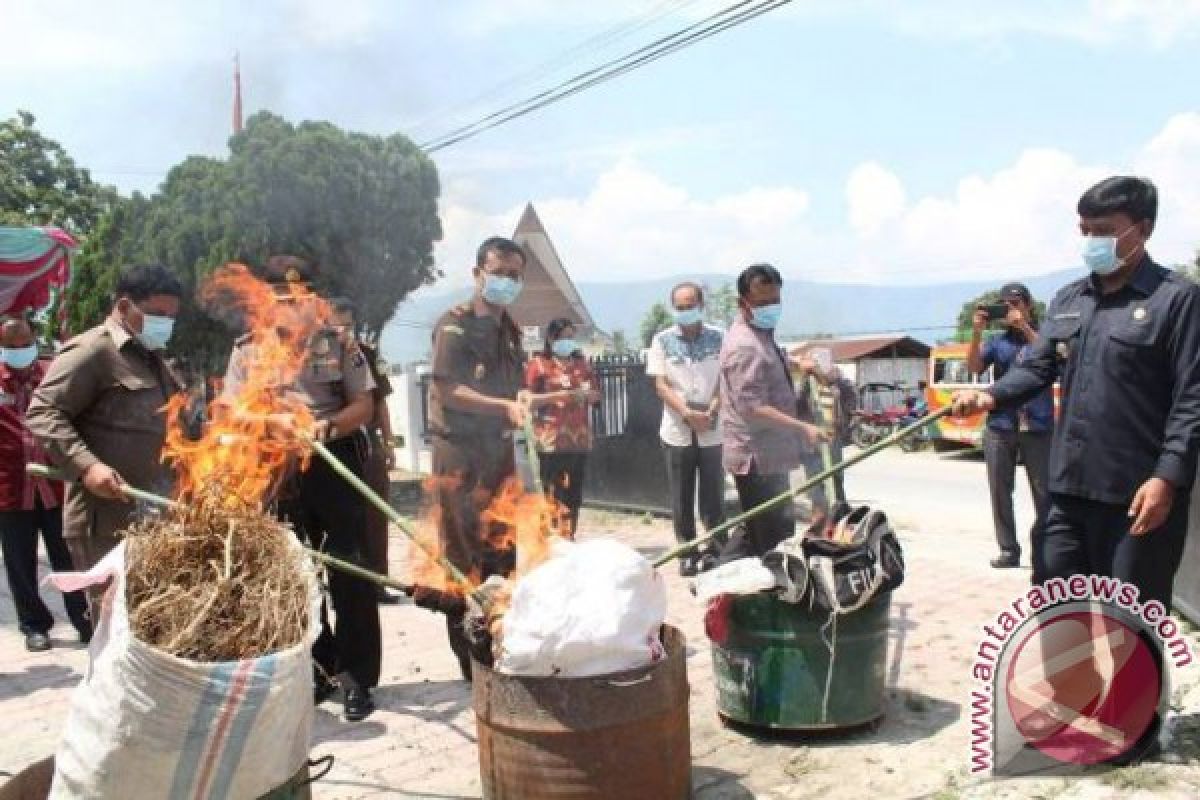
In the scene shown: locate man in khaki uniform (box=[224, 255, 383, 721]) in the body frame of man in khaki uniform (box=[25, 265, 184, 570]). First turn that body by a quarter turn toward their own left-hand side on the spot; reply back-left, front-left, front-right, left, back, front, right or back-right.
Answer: front-right

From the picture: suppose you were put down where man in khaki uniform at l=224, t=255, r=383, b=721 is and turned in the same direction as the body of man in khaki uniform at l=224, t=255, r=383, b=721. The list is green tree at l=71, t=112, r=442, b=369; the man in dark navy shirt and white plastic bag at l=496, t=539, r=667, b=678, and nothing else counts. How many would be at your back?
1

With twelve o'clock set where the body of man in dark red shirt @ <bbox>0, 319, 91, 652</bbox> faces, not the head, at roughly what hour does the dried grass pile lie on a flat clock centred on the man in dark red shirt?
The dried grass pile is roughly at 12 o'clock from the man in dark red shirt.

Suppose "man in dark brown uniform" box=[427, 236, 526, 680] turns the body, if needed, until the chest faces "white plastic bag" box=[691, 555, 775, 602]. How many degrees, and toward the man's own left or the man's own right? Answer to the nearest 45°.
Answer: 0° — they already face it

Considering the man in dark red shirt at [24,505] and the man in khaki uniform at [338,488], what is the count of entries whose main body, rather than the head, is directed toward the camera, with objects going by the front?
2

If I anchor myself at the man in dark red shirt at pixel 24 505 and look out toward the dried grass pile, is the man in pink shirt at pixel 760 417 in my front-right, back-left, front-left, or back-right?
front-left

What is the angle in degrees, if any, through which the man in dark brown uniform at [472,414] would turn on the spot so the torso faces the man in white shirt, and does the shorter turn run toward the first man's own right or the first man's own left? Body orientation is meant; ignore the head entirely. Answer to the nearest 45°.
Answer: approximately 90° to the first man's own left

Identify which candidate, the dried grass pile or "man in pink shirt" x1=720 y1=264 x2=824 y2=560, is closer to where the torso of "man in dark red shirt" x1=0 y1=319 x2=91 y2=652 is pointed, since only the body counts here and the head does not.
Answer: the dried grass pile

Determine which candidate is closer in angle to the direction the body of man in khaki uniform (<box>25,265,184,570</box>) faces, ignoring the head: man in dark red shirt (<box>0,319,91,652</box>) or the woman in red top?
the woman in red top

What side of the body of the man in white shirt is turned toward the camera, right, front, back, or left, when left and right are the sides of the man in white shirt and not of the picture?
front

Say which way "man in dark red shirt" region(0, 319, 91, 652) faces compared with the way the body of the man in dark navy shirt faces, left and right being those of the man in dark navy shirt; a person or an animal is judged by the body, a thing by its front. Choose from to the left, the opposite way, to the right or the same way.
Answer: to the left

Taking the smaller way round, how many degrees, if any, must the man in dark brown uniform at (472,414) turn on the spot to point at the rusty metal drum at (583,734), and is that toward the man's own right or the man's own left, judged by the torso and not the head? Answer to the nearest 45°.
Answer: approximately 45° to the man's own right

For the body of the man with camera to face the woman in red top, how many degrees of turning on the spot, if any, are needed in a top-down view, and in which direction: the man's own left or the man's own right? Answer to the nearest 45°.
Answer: approximately 45° to the man's own right

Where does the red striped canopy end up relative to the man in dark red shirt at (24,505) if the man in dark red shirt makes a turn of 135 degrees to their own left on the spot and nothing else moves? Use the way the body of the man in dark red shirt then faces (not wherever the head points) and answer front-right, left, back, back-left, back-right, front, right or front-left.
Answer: front-left

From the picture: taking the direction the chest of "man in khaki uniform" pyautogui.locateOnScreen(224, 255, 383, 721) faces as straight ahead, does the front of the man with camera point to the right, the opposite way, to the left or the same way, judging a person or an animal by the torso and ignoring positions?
to the right

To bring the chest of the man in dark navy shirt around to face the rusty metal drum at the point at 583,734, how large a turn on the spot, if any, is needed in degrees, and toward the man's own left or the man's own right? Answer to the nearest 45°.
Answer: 0° — they already face it

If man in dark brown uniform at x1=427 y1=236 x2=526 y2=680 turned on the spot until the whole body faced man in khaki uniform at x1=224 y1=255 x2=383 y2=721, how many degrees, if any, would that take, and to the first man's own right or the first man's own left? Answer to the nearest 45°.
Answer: approximately 135° to the first man's own right

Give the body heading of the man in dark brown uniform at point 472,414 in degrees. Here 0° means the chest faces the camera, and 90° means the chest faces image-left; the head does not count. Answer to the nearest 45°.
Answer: approximately 315°

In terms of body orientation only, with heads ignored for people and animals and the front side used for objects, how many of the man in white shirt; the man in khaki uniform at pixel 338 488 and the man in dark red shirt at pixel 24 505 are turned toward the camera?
3

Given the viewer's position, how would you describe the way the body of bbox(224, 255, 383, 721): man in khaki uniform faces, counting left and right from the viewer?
facing the viewer

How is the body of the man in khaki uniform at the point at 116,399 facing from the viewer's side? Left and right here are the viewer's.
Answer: facing the viewer and to the right of the viewer

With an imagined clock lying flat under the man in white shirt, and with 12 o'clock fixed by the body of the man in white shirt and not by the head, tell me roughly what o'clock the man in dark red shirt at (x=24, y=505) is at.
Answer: The man in dark red shirt is roughly at 2 o'clock from the man in white shirt.
